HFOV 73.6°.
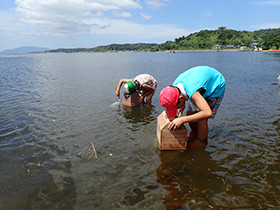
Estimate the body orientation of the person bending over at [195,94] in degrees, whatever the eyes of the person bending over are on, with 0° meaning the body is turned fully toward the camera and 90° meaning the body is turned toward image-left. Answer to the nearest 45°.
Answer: approximately 90°

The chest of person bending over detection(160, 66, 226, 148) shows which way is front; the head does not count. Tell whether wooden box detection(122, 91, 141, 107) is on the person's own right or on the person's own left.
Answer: on the person's own right
